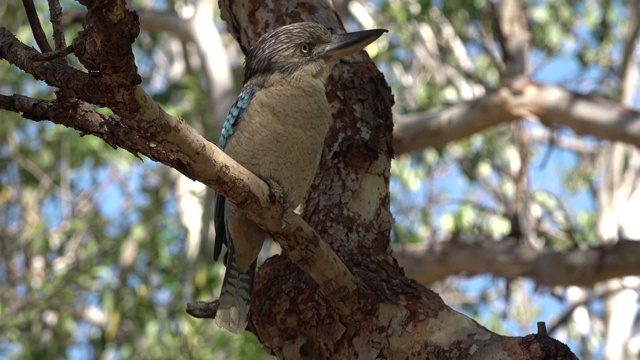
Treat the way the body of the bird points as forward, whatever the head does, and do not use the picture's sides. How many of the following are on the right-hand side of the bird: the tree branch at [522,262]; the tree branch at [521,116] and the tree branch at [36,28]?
1

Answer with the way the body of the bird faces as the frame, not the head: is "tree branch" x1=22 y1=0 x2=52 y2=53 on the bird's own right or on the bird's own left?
on the bird's own right

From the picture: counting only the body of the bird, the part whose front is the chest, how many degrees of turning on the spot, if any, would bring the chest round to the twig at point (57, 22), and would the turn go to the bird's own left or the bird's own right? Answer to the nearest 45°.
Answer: approximately 90° to the bird's own right

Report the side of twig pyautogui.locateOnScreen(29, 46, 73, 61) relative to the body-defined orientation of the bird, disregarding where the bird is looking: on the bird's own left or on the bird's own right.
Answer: on the bird's own right

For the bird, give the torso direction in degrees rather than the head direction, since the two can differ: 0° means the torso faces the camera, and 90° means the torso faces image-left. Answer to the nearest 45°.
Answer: approximately 315°

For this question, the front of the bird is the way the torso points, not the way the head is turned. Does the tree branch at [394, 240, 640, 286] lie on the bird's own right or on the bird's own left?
on the bird's own left

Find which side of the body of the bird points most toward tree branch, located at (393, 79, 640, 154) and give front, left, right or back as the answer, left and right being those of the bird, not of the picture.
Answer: left
